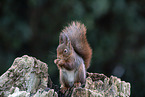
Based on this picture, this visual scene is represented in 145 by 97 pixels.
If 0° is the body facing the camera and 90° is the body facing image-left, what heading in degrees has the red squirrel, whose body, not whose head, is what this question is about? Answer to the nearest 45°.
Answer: approximately 45°
